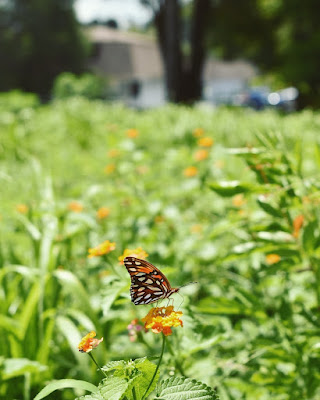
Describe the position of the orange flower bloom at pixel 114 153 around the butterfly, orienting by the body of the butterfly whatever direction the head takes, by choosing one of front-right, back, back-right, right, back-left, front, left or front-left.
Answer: left

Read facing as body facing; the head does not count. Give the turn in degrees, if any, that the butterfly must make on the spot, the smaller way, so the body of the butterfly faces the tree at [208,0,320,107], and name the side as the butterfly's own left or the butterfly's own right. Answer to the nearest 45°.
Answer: approximately 90° to the butterfly's own left

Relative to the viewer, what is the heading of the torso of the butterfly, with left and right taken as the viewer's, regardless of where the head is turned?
facing to the right of the viewer

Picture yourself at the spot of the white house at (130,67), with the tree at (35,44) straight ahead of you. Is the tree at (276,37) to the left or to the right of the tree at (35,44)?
left

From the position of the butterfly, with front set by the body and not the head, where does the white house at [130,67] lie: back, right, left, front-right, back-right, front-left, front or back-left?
left

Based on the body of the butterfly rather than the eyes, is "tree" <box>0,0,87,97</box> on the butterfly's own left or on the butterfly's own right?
on the butterfly's own left
